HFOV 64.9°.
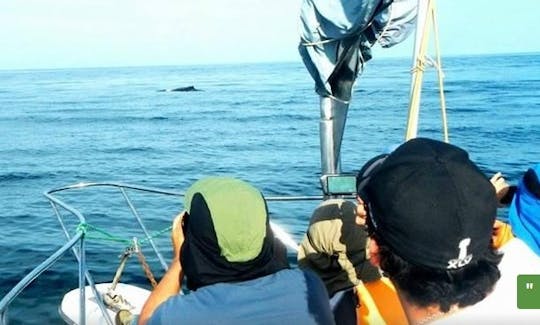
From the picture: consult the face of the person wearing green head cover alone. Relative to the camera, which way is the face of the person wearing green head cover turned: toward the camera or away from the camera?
away from the camera

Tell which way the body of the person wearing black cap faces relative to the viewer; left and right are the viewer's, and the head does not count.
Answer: facing away from the viewer and to the left of the viewer

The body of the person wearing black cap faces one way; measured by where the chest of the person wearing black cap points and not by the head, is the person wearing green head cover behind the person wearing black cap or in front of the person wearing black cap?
in front
